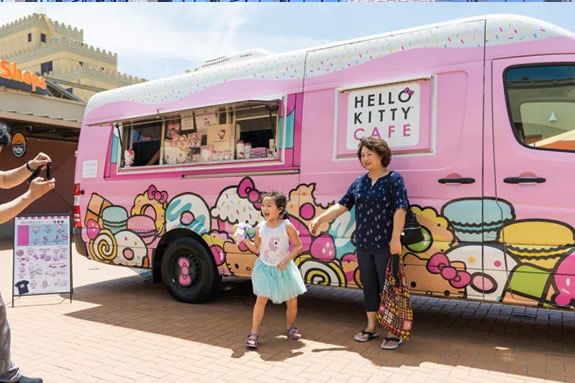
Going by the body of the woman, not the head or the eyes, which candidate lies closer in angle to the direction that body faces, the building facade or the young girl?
the young girl

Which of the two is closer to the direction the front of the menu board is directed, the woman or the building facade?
the woman

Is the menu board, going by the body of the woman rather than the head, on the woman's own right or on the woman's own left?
on the woman's own right

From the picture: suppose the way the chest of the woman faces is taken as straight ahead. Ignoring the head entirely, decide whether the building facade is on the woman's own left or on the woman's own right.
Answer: on the woman's own right

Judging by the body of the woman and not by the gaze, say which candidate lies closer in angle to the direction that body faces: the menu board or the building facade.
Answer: the menu board

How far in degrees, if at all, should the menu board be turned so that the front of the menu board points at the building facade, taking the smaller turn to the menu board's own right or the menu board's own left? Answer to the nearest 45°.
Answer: approximately 180°

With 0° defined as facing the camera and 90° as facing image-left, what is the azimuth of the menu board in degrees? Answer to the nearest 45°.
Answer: approximately 0°

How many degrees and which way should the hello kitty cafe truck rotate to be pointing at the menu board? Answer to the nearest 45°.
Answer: approximately 135° to its right

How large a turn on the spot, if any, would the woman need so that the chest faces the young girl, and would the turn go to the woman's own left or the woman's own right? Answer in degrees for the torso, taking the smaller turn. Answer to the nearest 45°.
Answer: approximately 45° to the woman's own right

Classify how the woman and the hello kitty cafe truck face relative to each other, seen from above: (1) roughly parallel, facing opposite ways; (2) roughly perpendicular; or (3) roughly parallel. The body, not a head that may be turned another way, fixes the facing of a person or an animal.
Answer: roughly perpendicular
